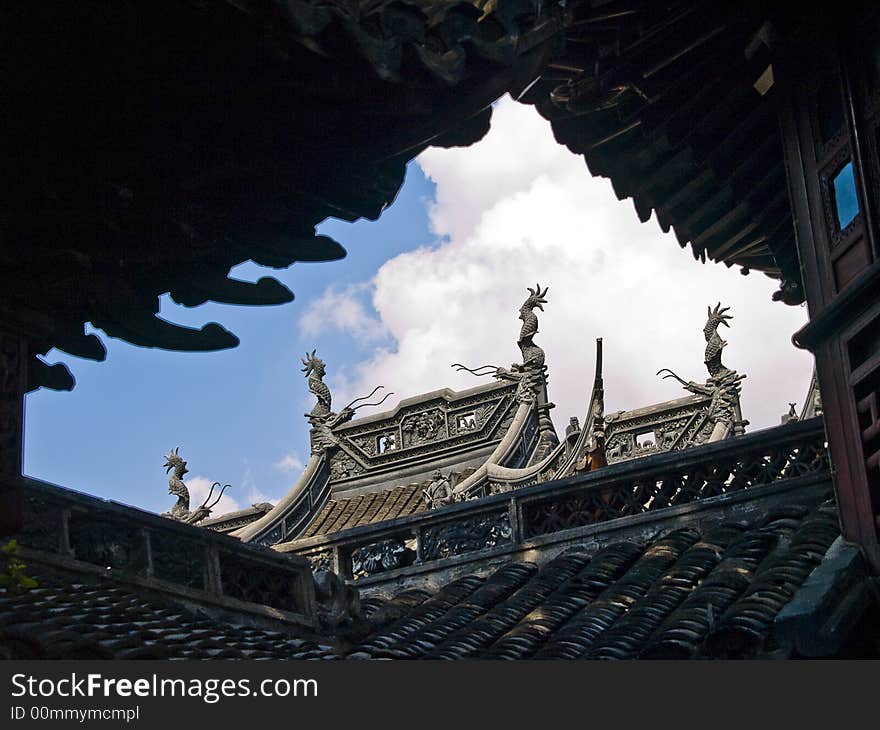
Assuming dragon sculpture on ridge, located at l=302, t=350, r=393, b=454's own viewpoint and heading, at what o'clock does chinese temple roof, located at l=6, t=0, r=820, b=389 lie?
The chinese temple roof is roughly at 3 o'clock from the dragon sculpture on ridge.

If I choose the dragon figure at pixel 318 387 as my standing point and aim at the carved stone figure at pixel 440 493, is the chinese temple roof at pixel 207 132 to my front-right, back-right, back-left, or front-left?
front-right

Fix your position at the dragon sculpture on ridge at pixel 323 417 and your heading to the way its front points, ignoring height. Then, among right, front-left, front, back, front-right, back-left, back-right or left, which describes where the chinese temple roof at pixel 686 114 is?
right

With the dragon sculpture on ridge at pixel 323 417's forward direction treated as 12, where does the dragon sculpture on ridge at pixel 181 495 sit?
the dragon sculpture on ridge at pixel 181 495 is roughly at 7 o'clock from the dragon sculpture on ridge at pixel 323 417.

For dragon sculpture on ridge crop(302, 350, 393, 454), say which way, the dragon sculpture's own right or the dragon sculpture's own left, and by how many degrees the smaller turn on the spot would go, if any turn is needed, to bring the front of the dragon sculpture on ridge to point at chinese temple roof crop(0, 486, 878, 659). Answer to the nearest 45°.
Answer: approximately 90° to the dragon sculpture's own right

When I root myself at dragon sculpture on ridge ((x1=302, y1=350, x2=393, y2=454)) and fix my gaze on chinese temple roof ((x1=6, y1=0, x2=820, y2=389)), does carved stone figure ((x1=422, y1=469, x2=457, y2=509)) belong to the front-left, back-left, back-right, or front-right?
front-left

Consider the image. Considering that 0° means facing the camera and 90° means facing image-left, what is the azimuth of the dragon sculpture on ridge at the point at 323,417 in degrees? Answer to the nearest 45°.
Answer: approximately 270°

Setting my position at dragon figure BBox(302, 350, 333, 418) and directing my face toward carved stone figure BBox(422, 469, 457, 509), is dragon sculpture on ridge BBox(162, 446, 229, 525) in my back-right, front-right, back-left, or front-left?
back-right

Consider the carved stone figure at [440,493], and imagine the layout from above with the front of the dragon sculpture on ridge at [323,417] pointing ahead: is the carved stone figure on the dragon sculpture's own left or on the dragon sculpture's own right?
on the dragon sculpture's own right

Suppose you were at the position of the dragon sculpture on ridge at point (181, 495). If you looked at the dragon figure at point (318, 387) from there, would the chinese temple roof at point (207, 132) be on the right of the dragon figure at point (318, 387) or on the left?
right
